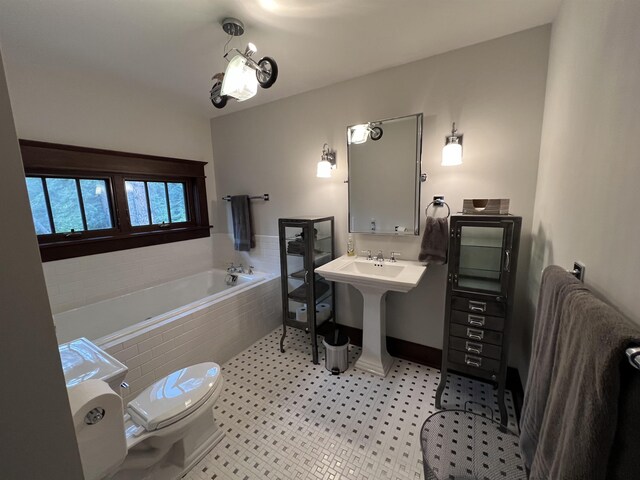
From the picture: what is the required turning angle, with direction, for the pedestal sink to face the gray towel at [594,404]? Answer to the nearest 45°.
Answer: approximately 45° to its left

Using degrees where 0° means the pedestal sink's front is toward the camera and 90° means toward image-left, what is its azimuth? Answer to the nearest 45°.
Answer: approximately 45°

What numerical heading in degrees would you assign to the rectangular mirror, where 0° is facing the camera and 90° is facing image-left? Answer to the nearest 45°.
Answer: approximately 45°

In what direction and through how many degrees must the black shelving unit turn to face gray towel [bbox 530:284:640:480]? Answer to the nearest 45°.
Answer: approximately 45° to its left

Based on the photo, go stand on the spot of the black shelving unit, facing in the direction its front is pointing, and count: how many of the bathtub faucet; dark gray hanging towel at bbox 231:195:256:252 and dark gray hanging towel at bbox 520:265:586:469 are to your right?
2

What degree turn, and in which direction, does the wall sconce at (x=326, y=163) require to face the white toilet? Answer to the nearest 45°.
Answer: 0° — it already faces it

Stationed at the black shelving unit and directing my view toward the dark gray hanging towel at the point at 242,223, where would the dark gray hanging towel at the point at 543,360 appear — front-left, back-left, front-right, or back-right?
back-left
